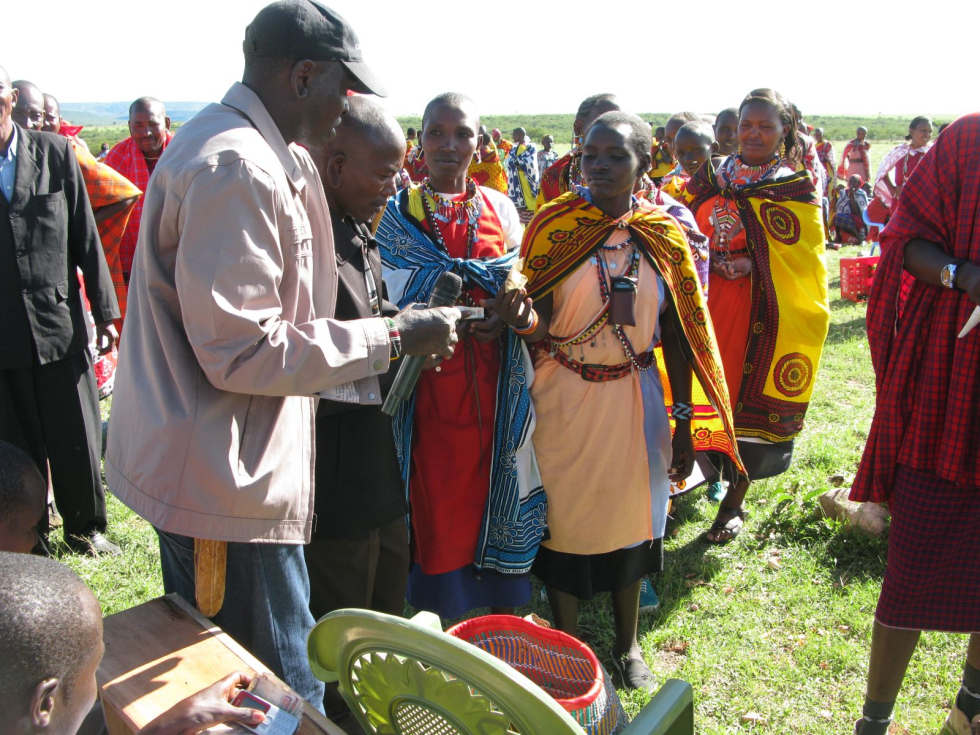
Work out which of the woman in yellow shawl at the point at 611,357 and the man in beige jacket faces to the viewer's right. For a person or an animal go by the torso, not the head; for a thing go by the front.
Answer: the man in beige jacket

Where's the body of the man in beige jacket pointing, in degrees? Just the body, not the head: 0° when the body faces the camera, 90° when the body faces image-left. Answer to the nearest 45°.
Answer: approximately 270°

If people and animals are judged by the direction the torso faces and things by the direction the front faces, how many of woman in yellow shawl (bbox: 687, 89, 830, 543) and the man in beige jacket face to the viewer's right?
1

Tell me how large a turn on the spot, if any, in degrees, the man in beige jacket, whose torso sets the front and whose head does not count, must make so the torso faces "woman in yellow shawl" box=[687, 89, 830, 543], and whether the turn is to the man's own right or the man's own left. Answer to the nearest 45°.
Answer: approximately 45° to the man's own left

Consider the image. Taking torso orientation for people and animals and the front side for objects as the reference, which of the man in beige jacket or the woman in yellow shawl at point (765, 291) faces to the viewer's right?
the man in beige jacket

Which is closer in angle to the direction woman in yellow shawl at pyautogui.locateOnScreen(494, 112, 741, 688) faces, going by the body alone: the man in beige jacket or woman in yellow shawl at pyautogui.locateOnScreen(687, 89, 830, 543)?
the man in beige jacket

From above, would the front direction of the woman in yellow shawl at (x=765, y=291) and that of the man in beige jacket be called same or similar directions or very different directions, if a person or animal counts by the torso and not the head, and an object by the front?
very different directions

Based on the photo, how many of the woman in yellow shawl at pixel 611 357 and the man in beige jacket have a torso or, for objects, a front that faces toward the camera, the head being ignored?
1

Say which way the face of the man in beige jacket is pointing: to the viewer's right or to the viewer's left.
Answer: to the viewer's right

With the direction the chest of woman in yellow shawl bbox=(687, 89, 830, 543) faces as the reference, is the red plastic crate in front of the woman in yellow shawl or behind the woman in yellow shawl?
behind
